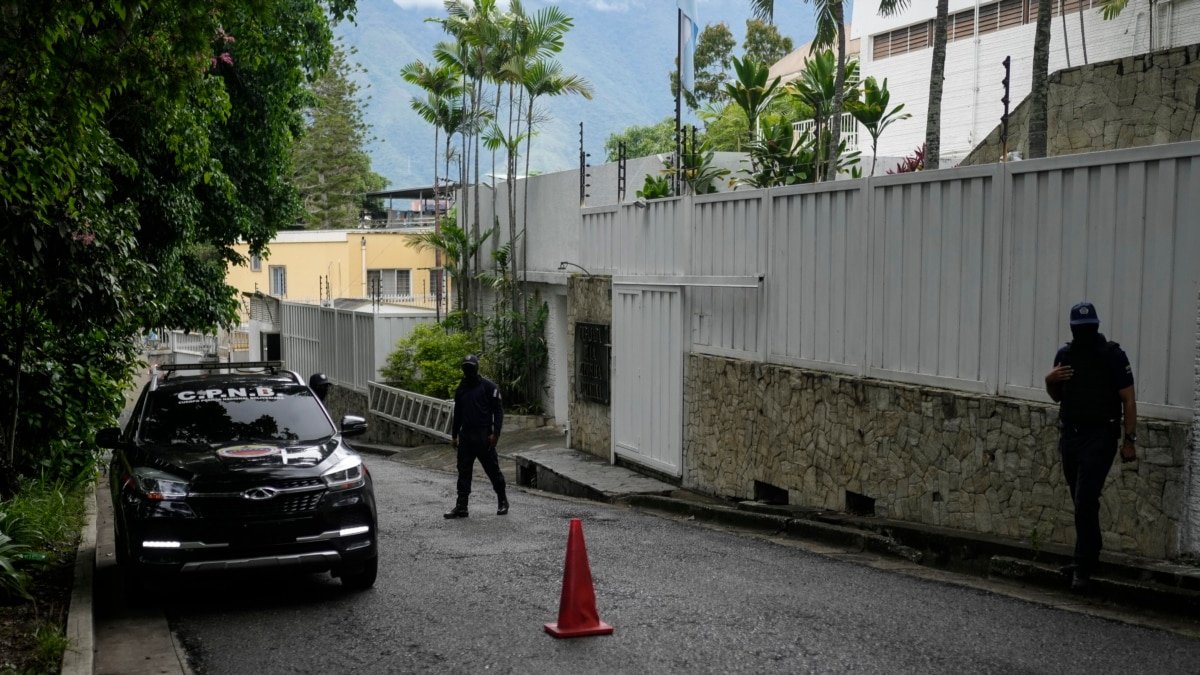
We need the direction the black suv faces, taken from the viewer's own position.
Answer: facing the viewer

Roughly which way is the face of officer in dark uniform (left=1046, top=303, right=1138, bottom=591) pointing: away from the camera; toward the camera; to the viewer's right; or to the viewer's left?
toward the camera

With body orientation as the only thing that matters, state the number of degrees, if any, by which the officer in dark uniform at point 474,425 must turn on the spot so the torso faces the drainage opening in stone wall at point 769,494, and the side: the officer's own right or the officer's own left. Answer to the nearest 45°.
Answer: approximately 135° to the officer's own left

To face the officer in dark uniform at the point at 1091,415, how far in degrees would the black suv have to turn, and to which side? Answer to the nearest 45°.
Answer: approximately 45° to its left

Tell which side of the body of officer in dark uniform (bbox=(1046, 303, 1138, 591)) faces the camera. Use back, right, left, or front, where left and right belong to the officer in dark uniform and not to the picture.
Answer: front

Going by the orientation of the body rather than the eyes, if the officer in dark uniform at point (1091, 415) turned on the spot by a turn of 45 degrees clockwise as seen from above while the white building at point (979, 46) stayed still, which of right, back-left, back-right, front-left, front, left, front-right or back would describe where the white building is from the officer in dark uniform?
back-right

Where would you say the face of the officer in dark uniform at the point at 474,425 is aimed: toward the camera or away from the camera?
toward the camera

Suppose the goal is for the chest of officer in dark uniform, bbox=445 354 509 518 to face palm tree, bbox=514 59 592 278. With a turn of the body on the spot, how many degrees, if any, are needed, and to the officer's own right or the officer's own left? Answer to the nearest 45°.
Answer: approximately 135° to the officer's own right

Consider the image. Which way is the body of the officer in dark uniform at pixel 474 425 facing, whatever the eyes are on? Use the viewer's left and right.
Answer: facing the viewer and to the left of the viewer

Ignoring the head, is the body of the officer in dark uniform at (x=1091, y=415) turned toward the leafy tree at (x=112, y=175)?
no

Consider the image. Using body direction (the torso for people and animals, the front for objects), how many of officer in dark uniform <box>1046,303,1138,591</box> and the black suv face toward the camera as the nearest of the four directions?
2

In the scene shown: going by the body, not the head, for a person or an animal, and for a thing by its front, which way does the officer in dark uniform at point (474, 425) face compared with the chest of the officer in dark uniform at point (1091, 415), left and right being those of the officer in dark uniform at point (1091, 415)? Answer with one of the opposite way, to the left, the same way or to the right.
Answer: the same way

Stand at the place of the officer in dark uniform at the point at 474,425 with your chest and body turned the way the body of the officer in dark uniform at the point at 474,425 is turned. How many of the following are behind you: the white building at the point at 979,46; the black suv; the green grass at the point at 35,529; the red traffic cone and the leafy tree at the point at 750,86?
2

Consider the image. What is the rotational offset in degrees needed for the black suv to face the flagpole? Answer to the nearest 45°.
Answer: approximately 135° to its left

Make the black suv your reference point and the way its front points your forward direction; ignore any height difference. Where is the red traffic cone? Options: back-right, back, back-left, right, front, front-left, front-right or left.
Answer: front-left
